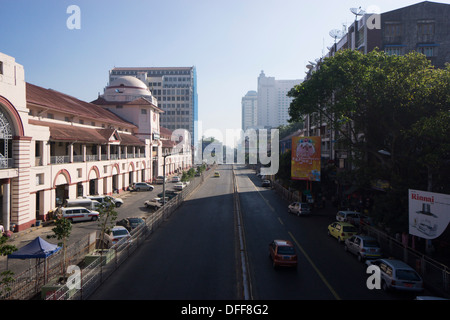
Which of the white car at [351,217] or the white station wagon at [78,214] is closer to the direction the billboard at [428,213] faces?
the white station wagon

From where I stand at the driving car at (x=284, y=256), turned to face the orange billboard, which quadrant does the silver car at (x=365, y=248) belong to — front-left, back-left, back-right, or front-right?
front-right

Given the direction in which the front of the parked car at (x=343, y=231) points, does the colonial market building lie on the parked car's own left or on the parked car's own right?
on the parked car's own left

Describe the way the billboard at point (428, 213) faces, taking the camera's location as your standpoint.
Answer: facing the viewer

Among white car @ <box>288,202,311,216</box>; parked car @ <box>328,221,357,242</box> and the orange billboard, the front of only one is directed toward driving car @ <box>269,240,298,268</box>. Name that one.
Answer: the orange billboard

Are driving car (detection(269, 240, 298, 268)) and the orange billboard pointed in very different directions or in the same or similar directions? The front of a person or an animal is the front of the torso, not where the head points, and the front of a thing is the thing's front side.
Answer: very different directions

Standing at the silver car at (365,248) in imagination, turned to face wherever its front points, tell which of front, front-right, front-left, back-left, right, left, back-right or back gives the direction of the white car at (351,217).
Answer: front-right

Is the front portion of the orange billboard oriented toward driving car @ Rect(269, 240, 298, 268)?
yes

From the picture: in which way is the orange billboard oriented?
toward the camera

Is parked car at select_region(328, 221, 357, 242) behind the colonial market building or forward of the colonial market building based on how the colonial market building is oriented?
forward

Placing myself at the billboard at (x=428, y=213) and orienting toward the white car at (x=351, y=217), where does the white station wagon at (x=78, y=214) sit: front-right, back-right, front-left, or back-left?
front-left

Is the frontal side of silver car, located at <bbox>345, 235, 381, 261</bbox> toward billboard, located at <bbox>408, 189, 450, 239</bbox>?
no

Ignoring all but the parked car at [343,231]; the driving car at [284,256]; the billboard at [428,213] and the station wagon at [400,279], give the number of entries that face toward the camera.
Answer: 1

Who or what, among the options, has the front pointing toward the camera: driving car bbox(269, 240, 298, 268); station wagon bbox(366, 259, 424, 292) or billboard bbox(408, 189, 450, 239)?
the billboard

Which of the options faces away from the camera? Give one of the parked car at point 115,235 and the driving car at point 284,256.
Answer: the driving car at point 284,256

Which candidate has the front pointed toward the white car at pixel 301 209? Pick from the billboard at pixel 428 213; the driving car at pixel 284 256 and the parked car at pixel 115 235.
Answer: the driving car at pixel 284 256

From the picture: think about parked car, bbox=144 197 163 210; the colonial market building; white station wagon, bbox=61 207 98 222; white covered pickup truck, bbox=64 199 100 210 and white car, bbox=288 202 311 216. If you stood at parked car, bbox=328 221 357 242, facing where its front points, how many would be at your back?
0
